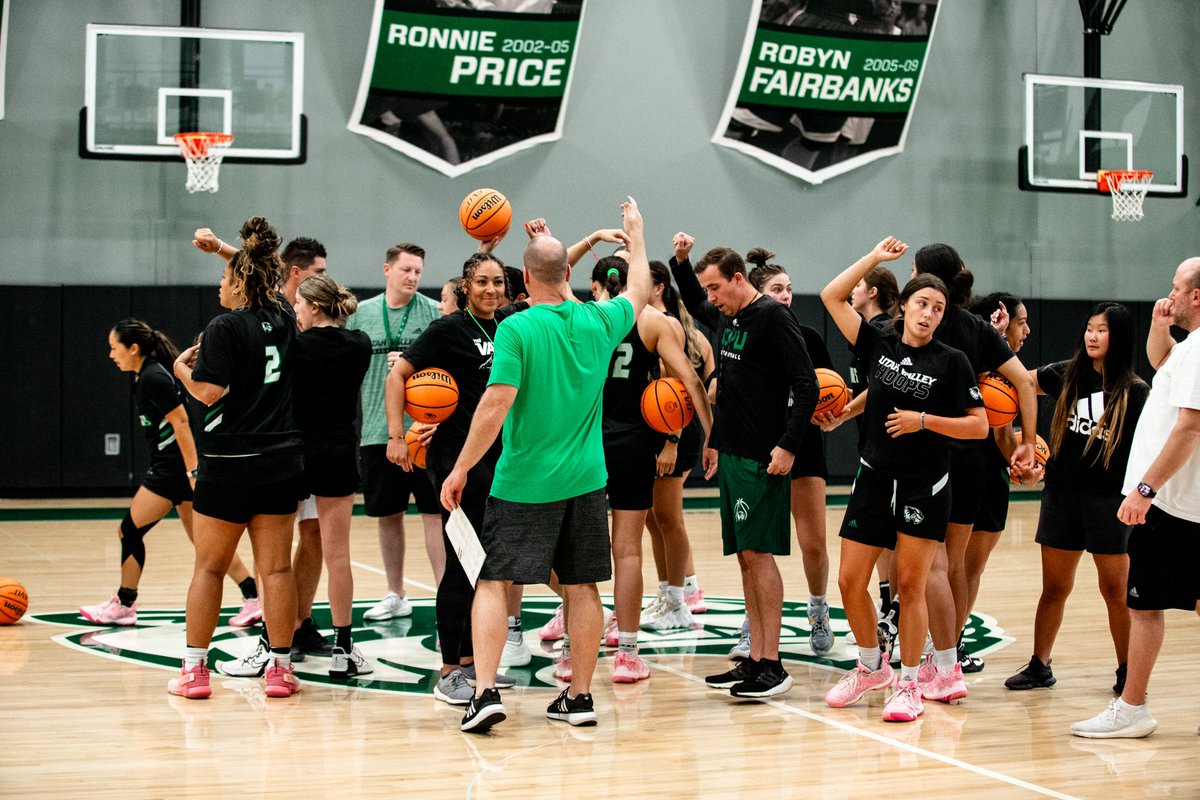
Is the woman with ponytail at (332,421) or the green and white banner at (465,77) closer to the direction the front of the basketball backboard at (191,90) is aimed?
the woman with ponytail

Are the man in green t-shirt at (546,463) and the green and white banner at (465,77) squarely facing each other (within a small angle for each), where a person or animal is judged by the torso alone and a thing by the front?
yes

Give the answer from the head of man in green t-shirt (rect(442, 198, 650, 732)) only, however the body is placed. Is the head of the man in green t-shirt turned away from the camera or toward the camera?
away from the camera

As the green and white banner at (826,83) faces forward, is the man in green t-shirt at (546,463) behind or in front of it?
in front

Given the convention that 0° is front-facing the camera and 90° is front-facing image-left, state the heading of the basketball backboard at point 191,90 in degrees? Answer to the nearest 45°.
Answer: approximately 0°

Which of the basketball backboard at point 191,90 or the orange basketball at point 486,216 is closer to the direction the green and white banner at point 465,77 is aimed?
the orange basketball

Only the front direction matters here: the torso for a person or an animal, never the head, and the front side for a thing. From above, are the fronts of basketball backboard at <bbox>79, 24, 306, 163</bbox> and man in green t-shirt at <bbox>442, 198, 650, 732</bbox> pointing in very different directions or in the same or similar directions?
very different directions

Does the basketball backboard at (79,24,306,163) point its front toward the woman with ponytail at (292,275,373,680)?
yes

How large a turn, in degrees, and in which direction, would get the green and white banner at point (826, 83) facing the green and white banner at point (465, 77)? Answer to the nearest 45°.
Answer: approximately 45° to its right

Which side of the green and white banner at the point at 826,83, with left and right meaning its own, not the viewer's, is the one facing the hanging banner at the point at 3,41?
right

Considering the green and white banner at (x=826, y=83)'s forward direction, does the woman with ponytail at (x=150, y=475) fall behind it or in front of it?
in front

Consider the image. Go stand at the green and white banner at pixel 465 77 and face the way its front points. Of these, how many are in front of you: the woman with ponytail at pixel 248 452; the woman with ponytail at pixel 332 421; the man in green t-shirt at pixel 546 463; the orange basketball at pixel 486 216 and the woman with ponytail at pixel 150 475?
5
